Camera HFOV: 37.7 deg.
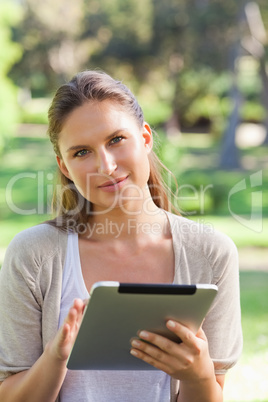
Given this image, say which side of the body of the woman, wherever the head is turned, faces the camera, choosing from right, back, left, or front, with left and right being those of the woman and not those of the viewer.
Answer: front

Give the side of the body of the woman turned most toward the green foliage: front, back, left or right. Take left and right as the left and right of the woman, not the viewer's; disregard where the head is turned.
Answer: back
